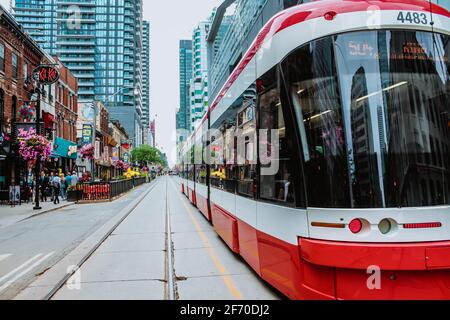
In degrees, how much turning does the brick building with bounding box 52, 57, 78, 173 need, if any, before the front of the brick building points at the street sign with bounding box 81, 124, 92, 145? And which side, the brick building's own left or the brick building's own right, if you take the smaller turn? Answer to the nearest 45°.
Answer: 0° — it already faces it

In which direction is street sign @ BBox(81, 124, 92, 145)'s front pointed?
toward the camera

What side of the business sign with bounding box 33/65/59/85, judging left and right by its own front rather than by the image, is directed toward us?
front

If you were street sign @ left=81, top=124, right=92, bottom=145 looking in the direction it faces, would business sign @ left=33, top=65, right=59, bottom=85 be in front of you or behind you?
in front

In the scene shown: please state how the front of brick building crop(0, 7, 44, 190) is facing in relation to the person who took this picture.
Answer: facing the viewer and to the right of the viewer

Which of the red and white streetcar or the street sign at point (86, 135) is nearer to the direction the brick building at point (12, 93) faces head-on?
the red and white streetcar
